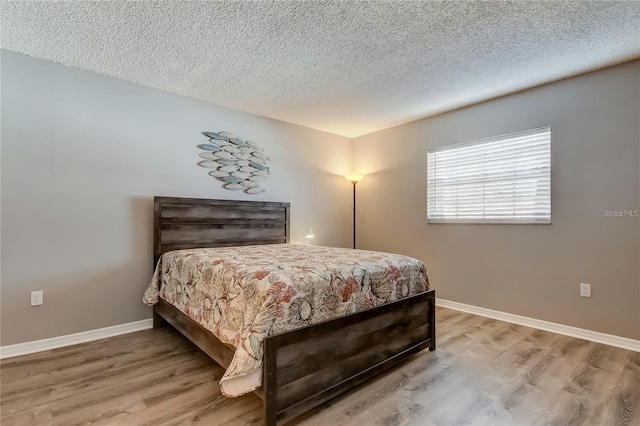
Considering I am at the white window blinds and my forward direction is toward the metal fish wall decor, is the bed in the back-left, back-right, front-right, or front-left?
front-left

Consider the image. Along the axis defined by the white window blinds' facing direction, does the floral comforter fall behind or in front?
in front

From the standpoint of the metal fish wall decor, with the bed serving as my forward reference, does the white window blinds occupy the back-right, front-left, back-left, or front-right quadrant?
front-left

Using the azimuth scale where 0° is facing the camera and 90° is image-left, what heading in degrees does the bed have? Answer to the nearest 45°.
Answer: approximately 315°

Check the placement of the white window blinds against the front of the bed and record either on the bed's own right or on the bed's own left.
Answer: on the bed's own left

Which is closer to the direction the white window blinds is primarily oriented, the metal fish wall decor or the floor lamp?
the metal fish wall decor

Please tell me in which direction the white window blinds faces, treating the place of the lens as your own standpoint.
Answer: facing the viewer and to the left of the viewer

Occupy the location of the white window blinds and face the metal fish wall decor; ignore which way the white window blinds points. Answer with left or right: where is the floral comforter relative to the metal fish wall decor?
left

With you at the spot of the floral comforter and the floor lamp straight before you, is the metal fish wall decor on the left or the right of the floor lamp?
left

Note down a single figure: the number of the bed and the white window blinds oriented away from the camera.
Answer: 0

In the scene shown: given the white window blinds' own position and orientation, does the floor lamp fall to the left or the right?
on its right

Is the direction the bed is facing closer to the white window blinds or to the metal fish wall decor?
the white window blinds

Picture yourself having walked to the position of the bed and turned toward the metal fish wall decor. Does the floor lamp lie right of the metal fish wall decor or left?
right

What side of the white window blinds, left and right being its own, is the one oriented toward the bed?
front

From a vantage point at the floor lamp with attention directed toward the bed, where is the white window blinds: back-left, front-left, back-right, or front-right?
front-left
